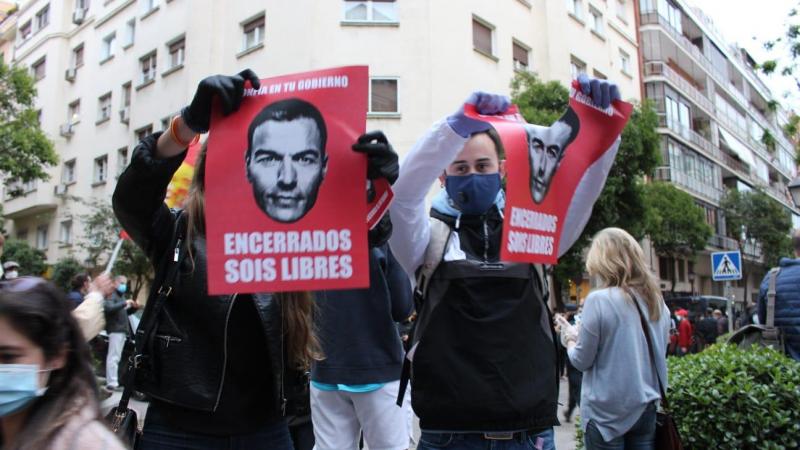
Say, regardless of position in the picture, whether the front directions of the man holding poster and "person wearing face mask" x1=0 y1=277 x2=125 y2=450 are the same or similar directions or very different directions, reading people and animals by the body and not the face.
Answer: same or similar directions

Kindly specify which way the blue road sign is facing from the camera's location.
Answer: facing the viewer

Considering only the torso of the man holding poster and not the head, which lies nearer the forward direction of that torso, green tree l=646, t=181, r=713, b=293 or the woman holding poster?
the woman holding poster

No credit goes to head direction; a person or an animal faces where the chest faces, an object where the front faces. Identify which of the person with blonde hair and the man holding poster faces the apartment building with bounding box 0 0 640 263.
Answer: the person with blonde hair

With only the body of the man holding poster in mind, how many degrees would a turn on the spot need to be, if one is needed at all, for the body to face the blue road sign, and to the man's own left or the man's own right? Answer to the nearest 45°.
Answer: approximately 180°

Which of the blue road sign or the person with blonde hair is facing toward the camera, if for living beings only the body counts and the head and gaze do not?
the blue road sign

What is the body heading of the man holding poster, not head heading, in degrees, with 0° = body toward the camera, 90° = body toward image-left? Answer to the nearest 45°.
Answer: approximately 0°

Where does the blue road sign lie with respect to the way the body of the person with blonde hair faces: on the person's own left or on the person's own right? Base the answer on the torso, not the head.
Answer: on the person's own right

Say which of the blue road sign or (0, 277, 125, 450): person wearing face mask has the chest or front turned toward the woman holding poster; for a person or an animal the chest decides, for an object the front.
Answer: the blue road sign

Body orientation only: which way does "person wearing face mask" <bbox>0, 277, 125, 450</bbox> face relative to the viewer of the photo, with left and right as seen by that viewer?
facing the viewer and to the left of the viewer

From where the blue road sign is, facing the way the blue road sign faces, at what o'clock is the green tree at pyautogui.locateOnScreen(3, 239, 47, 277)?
The green tree is roughly at 3 o'clock from the blue road sign.

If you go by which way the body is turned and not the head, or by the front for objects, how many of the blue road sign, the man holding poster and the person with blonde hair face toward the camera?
2

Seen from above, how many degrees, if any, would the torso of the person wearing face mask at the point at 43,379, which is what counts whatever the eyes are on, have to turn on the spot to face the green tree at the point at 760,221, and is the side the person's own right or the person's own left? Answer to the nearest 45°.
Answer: approximately 180°

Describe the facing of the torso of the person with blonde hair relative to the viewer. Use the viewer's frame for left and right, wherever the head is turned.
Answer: facing away from the viewer and to the left of the viewer
